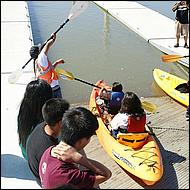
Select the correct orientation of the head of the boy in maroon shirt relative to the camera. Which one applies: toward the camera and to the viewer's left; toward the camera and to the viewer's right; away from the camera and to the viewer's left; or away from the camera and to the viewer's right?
away from the camera and to the viewer's right

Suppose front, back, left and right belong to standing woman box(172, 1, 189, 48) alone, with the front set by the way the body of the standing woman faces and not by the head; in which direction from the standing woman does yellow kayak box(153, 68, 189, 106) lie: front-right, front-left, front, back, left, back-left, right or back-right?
front

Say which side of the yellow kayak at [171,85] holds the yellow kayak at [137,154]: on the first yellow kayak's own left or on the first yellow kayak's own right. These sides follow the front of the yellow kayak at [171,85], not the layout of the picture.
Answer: on the first yellow kayak's own left

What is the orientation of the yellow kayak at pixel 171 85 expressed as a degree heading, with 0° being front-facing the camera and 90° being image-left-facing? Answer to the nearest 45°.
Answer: approximately 135°

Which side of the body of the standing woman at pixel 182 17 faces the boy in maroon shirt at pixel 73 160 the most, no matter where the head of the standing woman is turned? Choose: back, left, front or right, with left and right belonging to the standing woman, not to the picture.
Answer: front

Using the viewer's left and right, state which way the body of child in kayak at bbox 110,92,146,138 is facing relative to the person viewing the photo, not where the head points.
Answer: facing away from the viewer and to the left of the viewer

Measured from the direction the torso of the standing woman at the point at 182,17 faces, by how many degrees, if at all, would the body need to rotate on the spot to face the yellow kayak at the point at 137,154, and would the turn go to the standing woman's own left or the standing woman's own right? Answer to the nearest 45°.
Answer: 0° — they already face it

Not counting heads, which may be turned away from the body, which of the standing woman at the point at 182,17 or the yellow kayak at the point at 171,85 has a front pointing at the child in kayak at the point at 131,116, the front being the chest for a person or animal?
the standing woman

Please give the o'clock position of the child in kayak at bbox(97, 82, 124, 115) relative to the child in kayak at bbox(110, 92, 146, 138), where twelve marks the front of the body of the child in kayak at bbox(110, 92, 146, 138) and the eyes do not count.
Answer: the child in kayak at bbox(97, 82, 124, 115) is roughly at 1 o'clock from the child in kayak at bbox(110, 92, 146, 138).

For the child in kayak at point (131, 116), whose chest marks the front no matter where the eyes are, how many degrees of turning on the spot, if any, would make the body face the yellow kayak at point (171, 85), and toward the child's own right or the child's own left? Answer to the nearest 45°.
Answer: approximately 45° to the child's own right

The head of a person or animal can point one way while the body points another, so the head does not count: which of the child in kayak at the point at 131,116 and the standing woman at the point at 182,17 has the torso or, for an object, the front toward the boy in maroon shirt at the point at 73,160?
the standing woman

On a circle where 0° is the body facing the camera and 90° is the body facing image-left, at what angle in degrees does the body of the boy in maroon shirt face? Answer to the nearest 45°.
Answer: approximately 225°
